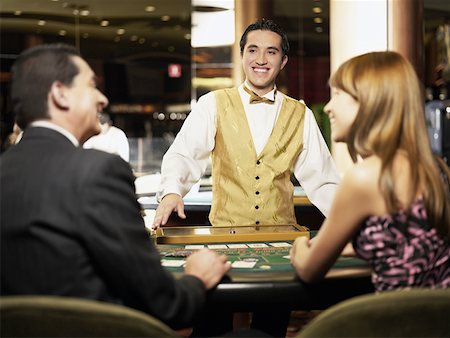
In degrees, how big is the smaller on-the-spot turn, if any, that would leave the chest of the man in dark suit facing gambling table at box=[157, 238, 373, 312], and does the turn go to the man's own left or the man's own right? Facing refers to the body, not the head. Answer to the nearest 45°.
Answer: approximately 45° to the man's own right

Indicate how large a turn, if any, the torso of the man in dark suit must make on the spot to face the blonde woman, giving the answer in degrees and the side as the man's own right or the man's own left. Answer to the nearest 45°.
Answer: approximately 45° to the man's own right

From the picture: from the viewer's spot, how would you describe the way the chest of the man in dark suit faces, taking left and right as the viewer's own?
facing away from the viewer and to the right of the viewer

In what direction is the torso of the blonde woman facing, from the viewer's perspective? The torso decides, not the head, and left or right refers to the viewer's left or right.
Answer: facing away from the viewer and to the left of the viewer

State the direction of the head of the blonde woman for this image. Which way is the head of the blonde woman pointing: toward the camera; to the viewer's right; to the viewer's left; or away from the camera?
to the viewer's left

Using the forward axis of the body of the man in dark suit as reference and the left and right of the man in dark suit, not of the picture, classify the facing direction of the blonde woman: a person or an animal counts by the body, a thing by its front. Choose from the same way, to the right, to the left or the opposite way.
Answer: to the left

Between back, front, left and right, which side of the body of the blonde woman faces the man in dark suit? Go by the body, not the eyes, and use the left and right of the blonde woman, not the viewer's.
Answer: left

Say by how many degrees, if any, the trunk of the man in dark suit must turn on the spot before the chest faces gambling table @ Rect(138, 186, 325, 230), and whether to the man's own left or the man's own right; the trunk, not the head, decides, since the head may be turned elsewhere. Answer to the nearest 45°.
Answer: approximately 45° to the man's own left
